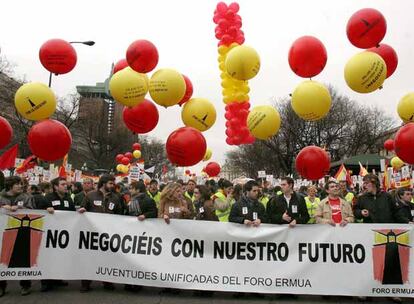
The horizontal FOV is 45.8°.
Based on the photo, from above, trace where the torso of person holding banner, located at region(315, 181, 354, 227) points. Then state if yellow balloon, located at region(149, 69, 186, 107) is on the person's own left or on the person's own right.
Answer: on the person's own right

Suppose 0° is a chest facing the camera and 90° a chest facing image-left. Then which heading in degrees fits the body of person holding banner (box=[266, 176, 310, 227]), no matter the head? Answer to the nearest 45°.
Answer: approximately 0°

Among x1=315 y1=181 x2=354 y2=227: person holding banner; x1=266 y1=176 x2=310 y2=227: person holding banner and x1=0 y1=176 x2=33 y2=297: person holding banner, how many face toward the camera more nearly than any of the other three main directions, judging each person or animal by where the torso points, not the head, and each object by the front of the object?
3

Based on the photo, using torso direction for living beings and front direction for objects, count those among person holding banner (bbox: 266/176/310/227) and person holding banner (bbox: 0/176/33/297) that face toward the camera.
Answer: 2

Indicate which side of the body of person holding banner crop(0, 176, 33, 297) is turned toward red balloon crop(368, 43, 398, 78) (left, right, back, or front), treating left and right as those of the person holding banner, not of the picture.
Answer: left

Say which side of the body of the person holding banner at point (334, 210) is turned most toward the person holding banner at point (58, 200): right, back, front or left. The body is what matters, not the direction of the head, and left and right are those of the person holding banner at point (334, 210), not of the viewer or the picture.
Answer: right

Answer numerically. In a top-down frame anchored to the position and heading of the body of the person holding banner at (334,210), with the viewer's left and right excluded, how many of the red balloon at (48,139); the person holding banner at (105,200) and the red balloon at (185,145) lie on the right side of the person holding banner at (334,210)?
3

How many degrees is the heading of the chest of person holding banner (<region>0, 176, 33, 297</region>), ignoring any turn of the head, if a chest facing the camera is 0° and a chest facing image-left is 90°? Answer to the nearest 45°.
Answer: approximately 0°
